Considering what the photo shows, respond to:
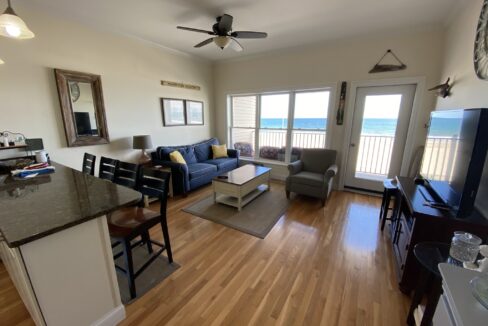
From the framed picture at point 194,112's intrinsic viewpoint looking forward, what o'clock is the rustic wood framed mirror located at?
The rustic wood framed mirror is roughly at 3 o'clock from the framed picture.

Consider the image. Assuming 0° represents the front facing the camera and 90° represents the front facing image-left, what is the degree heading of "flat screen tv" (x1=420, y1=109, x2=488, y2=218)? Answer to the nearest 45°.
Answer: approximately 45°

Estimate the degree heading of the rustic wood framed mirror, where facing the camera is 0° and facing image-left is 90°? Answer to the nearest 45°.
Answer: approximately 315°

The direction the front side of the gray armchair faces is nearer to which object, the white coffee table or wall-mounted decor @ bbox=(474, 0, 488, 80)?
the white coffee table

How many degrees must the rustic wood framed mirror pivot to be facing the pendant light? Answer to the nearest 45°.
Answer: approximately 45° to its right
